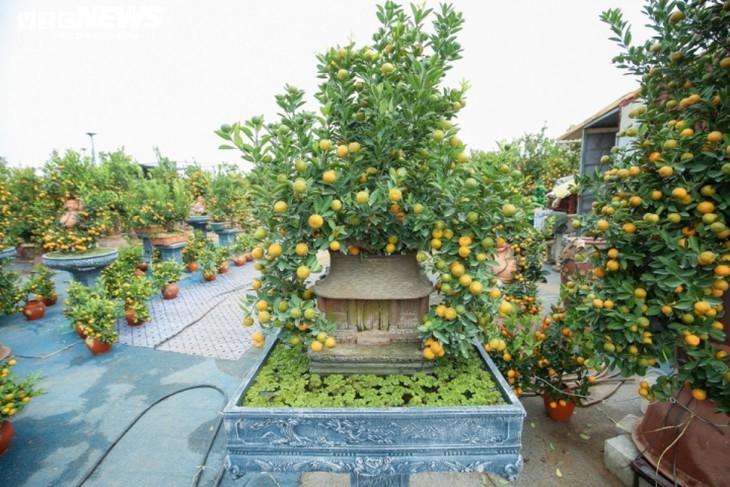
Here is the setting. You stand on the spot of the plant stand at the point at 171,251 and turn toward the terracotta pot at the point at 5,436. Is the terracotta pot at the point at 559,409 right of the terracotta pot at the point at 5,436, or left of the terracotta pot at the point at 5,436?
left

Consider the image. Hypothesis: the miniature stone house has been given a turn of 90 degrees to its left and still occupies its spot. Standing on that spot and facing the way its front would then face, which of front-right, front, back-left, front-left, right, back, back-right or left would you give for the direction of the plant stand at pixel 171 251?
back-left

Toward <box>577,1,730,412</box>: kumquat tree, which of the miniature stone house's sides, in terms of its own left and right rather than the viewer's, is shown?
left

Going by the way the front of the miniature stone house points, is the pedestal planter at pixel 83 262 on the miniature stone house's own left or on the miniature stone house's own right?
on the miniature stone house's own right

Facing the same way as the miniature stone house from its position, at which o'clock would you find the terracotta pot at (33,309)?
The terracotta pot is roughly at 4 o'clock from the miniature stone house.

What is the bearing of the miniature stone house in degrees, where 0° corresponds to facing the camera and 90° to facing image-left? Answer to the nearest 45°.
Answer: approximately 0°

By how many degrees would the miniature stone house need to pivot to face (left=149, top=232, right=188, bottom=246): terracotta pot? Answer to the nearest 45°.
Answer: approximately 135° to its right

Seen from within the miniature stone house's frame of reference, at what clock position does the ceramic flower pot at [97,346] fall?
The ceramic flower pot is roughly at 4 o'clock from the miniature stone house.

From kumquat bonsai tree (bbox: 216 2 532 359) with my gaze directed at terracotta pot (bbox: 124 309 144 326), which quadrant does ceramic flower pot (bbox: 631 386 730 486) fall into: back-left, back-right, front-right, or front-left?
back-right
